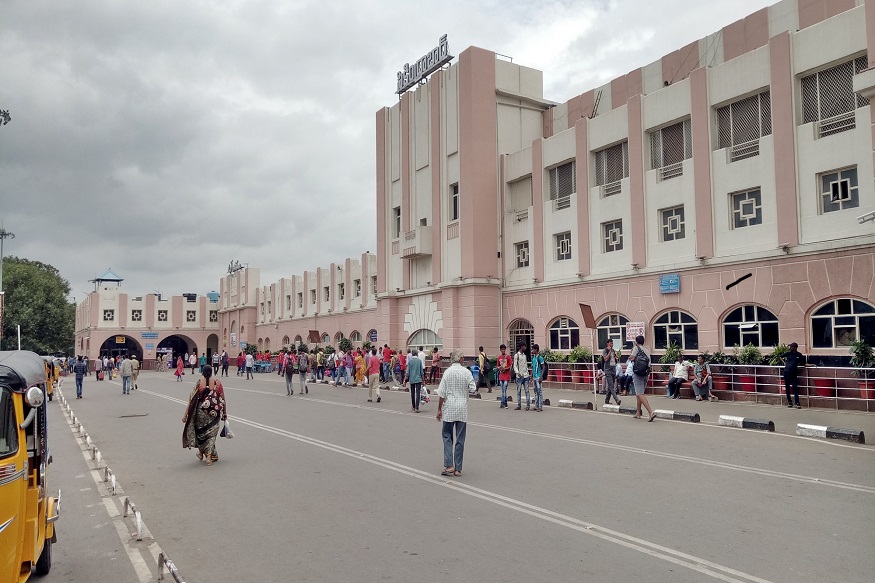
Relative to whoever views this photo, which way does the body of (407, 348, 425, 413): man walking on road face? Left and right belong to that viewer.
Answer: facing away from the viewer

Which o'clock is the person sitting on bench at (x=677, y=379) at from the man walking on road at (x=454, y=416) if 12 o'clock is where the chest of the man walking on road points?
The person sitting on bench is roughly at 1 o'clock from the man walking on road.

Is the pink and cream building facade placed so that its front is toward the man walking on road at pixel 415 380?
yes

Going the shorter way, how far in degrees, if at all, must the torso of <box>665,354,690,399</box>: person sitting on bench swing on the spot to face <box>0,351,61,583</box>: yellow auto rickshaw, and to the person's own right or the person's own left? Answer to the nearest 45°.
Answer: approximately 45° to the person's own left

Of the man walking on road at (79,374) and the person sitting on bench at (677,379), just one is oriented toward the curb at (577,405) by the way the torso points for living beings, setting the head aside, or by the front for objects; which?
the person sitting on bench

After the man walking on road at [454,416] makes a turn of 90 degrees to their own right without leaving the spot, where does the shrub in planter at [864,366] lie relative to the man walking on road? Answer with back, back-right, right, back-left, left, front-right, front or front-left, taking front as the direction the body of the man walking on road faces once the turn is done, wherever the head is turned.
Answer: front-left

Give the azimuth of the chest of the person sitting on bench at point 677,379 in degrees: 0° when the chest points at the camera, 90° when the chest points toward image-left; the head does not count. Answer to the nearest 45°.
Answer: approximately 45°

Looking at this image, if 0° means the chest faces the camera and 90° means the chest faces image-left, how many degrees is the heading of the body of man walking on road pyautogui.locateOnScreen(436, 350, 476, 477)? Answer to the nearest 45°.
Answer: approximately 180°

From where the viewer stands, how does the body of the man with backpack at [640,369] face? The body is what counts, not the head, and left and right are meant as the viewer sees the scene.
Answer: facing away from the viewer and to the left of the viewer

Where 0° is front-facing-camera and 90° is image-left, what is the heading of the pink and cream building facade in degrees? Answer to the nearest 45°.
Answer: approximately 45°

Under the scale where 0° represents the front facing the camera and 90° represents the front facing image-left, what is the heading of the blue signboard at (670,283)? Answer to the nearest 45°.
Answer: approximately 45°

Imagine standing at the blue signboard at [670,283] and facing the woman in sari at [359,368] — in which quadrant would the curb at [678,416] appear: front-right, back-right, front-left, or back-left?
back-left
